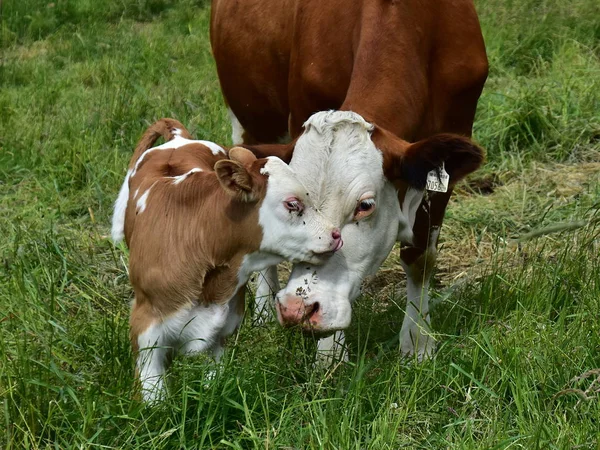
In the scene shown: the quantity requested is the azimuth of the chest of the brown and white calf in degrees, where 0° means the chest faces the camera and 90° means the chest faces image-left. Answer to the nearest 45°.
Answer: approximately 315°
